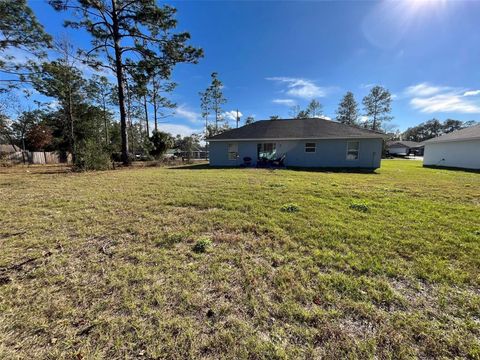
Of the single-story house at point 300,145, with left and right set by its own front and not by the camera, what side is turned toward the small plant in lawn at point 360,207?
back

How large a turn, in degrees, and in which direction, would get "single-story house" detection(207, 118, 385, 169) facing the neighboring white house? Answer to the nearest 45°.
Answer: approximately 90° to its right

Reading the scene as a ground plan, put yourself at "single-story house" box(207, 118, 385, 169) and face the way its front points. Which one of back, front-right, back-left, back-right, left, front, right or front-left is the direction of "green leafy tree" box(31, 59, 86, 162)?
left

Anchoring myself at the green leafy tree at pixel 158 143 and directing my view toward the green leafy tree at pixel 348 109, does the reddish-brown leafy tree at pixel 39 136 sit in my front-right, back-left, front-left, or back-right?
back-left

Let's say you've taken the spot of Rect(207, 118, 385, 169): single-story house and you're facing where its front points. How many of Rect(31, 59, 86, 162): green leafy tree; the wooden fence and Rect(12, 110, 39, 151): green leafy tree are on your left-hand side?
3

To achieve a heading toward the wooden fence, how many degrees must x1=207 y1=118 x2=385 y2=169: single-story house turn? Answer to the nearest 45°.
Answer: approximately 90° to its left

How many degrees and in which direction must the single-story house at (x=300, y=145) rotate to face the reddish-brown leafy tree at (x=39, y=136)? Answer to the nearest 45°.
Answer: approximately 90° to its left

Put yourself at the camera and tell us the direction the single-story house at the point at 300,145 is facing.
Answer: facing away from the viewer

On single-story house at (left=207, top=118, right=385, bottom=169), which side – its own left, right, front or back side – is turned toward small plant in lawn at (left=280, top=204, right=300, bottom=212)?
back

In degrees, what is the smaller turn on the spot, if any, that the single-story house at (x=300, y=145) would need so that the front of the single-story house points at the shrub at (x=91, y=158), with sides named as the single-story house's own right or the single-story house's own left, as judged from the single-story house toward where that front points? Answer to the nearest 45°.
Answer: approximately 135° to the single-story house's own left

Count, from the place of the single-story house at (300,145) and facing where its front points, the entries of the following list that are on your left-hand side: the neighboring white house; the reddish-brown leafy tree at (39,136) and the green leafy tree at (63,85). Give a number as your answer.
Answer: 2

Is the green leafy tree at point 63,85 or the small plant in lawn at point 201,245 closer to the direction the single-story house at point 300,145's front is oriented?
the green leafy tree

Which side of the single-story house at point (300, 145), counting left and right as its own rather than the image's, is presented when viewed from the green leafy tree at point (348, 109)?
front

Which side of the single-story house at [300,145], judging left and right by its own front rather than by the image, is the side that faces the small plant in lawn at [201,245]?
back

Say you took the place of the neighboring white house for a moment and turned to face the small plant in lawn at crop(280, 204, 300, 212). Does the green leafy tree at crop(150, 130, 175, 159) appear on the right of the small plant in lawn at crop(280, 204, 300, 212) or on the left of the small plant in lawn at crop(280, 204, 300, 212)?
right
